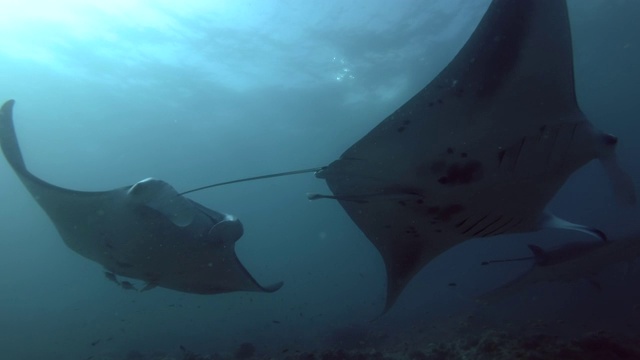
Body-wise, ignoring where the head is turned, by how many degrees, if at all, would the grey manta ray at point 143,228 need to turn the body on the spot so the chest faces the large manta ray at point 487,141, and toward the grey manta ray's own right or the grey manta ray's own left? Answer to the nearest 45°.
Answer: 0° — it already faces it

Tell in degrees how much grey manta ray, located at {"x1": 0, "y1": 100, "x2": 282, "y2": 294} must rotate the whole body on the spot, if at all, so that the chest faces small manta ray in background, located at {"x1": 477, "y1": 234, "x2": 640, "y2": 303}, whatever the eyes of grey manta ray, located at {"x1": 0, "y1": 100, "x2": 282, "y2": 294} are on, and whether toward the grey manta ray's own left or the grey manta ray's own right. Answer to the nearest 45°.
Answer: approximately 45° to the grey manta ray's own left

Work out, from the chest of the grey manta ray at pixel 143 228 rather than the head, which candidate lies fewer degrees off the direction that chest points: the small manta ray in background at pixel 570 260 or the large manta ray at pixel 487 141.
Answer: the large manta ray

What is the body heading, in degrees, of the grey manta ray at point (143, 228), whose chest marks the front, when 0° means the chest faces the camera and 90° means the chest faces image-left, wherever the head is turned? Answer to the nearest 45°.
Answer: approximately 315°
